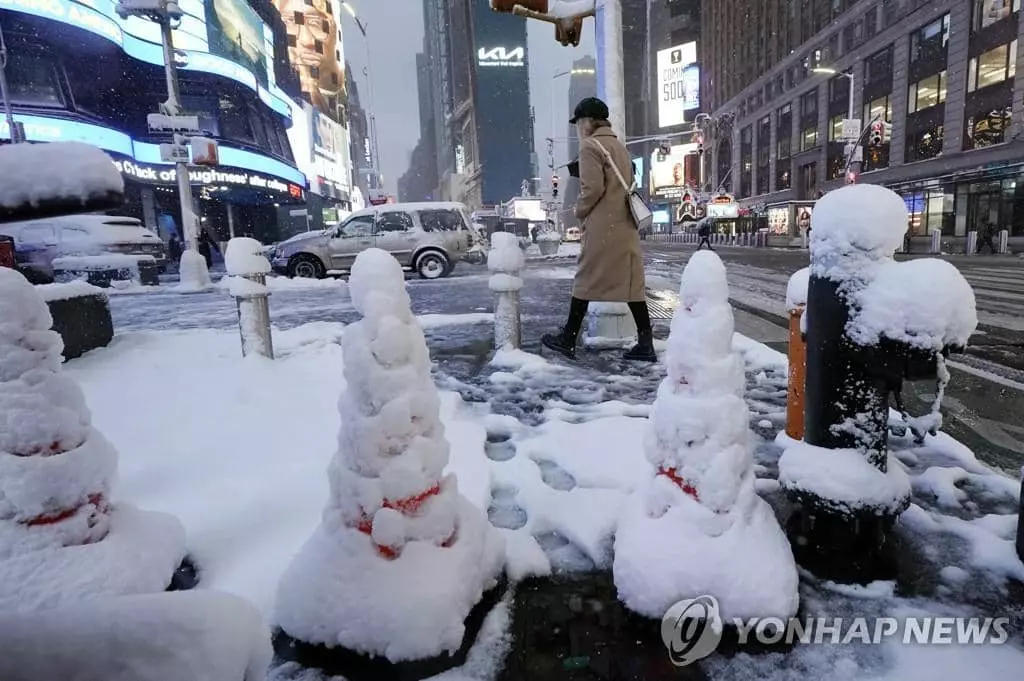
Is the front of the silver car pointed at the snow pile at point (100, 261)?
yes

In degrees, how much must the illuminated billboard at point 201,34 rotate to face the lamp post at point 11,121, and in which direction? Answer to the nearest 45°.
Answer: approximately 90° to its right

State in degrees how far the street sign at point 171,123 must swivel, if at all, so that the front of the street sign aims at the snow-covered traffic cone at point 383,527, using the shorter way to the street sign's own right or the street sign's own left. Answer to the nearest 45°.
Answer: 0° — it already faces it

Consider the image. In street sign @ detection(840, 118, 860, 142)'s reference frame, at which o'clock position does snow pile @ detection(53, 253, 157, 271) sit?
The snow pile is roughly at 1 o'clock from the street sign.

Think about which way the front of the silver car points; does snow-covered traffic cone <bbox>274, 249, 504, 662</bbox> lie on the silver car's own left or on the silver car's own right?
on the silver car's own left

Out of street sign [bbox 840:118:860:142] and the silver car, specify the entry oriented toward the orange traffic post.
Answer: the street sign

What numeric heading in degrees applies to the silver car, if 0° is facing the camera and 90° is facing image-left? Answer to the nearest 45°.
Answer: approximately 90°

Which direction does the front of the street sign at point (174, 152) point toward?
toward the camera

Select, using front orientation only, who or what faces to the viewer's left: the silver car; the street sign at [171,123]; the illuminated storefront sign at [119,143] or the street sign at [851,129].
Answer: the silver car

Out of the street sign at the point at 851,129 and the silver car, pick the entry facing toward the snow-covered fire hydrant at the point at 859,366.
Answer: the street sign

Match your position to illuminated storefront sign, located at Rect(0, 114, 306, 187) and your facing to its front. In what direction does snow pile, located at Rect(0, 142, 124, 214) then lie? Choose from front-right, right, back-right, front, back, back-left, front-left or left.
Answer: front-right

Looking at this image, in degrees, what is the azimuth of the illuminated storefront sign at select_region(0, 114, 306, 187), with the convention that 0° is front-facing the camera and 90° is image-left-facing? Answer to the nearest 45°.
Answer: approximately 315°

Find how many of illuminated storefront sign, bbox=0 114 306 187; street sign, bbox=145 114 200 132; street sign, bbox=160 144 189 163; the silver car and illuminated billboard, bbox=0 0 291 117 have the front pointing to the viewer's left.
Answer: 1

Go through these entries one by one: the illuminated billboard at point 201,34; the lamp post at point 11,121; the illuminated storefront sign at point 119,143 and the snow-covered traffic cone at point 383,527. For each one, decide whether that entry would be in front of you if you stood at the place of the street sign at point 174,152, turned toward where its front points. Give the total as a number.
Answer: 1

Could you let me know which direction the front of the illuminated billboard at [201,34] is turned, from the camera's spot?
facing the viewer and to the right of the viewer

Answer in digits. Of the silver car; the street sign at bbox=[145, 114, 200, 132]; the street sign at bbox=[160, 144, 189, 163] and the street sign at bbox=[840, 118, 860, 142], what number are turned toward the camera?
3

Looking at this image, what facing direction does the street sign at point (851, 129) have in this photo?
toward the camera
